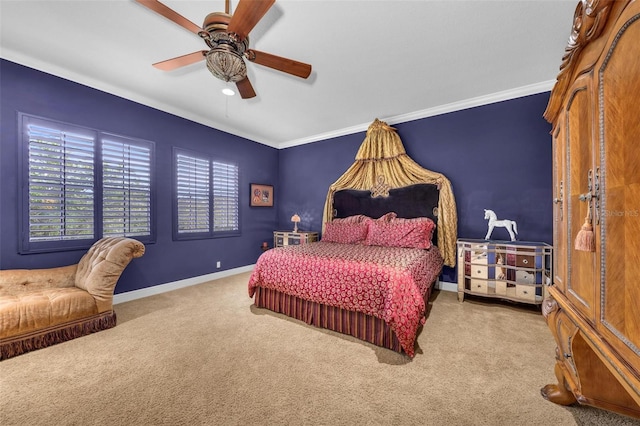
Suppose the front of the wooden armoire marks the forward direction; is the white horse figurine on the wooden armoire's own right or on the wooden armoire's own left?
on the wooden armoire's own right

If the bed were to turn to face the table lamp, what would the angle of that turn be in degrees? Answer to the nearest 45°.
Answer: approximately 90° to its right

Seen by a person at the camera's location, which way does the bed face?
facing the viewer and to the left of the viewer

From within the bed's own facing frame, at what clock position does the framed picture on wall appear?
The framed picture on wall is roughly at 3 o'clock from the bed.

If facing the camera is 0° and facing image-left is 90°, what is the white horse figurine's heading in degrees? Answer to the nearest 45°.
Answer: approximately 90°

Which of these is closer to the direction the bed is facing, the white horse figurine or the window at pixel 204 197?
the window

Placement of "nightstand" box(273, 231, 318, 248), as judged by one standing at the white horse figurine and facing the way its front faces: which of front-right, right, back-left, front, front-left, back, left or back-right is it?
front

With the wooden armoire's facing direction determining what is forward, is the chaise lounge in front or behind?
in front

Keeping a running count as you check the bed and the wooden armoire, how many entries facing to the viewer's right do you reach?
0

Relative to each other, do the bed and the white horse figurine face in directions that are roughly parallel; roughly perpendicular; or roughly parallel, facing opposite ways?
roughly perpendicular

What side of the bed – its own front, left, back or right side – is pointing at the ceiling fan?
front

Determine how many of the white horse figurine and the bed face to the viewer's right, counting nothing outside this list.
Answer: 0

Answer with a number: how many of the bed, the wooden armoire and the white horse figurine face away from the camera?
0

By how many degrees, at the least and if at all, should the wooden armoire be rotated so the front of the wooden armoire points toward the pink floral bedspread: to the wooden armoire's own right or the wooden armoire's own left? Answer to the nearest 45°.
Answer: approximately 45° to the wooden armoire's own right

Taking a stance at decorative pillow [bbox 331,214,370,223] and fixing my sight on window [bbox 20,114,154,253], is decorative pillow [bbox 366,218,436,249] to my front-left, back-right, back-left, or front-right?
back-left

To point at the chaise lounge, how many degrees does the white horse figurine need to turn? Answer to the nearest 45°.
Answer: approximately 45° to its left
